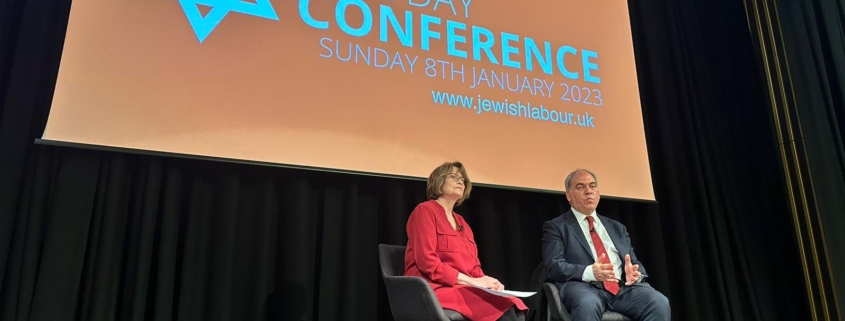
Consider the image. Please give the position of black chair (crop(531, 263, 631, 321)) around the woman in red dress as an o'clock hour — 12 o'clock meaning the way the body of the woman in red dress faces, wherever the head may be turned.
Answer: The black chair is roughly at 10 o'clock from the woman in red dress.

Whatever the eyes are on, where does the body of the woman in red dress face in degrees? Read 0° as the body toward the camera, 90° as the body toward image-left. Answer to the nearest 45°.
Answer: approximately 315°
